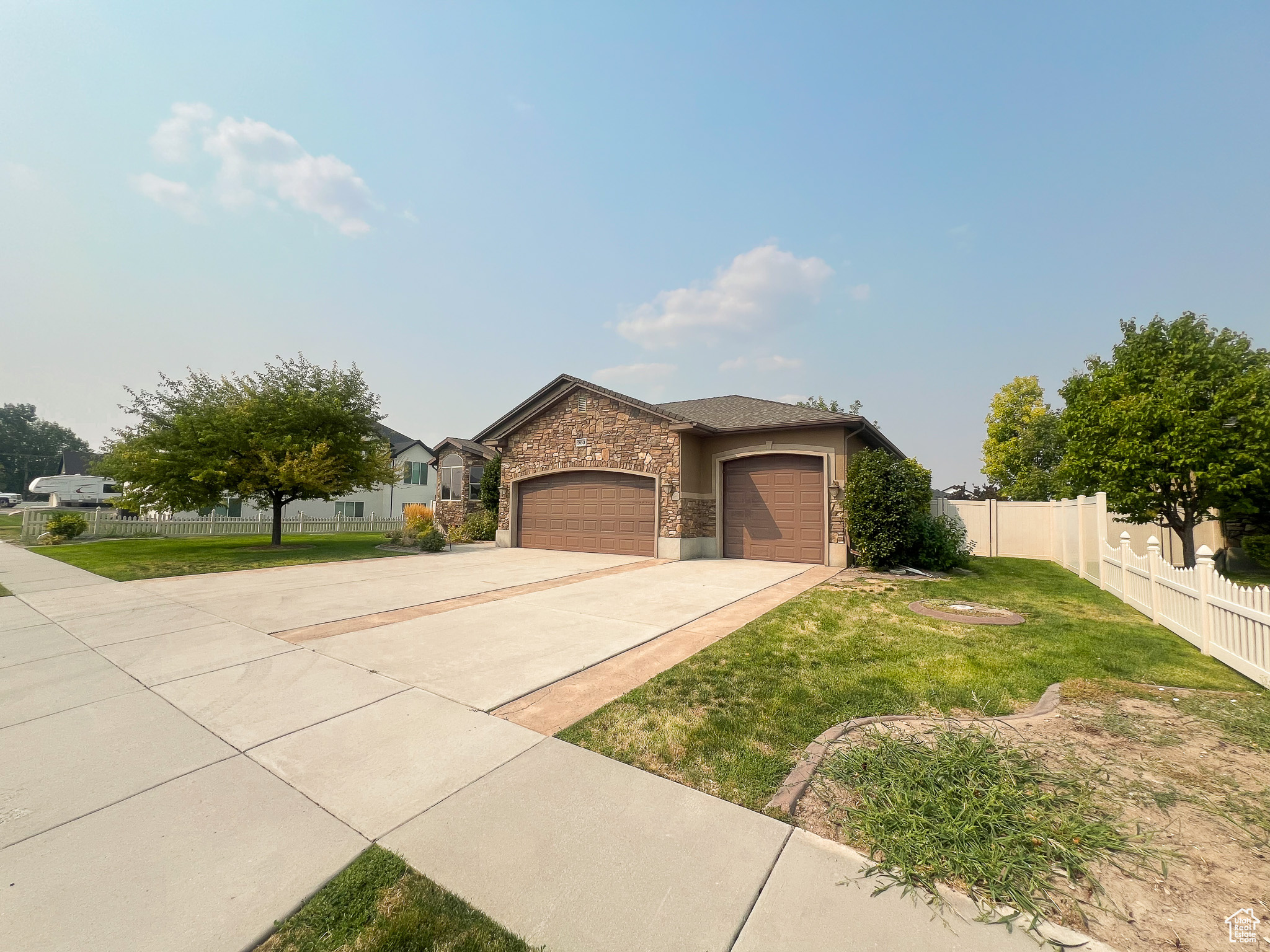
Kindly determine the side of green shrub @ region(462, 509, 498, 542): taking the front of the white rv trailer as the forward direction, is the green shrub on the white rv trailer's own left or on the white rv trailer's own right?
on the white rv trailer's own left

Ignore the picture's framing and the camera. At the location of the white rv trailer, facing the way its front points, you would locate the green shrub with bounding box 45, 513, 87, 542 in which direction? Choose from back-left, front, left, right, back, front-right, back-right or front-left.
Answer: left

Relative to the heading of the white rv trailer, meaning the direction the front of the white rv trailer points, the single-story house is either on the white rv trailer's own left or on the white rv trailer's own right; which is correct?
on the white rv trailer's own left

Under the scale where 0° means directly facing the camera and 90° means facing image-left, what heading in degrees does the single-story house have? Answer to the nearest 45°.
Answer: approximately 45°

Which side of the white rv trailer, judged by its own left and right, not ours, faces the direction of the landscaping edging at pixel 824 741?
left

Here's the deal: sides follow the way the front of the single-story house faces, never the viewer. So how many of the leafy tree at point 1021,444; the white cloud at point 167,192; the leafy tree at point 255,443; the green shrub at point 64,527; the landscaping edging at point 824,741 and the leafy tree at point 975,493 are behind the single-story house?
2

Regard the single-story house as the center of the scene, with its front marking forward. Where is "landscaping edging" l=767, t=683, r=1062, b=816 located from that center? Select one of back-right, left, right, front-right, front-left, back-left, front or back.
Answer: front-left

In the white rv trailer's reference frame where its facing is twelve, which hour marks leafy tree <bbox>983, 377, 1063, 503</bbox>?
The leafy tree is roughly at 8 o'clock from the white rv trailer.

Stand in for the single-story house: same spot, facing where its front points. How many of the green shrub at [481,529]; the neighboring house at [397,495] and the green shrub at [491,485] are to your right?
3

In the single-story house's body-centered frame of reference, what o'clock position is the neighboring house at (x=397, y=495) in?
The neighboring house is roughly at 3 o'clock from the single-story house.

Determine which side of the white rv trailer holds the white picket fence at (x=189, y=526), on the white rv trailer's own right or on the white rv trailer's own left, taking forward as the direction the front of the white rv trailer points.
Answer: on the white rv trailer's own left

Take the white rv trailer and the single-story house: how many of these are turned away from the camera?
0

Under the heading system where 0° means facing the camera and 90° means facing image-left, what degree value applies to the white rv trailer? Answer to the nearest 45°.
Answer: approximately 90°
